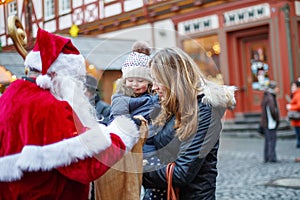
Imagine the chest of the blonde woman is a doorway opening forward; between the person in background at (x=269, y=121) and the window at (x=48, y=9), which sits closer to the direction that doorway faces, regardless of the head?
the window

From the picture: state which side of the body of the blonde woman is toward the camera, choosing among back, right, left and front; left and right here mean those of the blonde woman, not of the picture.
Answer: left

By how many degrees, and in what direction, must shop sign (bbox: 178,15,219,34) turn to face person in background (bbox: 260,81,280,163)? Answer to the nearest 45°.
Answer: approximately 45° to its left

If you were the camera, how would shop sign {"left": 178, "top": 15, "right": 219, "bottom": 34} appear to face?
facing the viewer and to the left of the viewer

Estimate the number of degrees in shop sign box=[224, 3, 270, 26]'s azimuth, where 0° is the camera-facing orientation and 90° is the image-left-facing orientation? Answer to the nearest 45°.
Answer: approximately 45°

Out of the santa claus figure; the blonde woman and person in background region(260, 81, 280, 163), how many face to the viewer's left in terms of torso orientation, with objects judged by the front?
1

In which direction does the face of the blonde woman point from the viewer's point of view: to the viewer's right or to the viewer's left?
to the viewer's left

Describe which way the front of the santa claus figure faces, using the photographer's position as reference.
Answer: facing away from the viewer and to the right of the viewer

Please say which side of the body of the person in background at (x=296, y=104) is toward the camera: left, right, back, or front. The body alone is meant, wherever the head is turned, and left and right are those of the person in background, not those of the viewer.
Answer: left

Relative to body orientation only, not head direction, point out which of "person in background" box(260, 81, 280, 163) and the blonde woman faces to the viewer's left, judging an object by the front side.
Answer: the blonde woman
